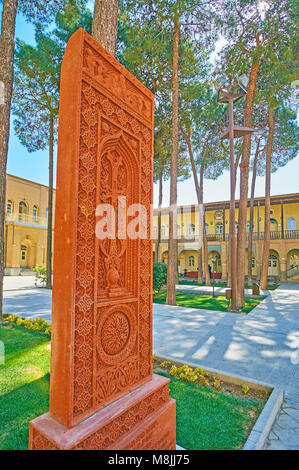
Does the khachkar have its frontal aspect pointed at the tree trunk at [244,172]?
no

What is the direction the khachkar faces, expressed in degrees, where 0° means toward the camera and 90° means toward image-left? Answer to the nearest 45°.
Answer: approximately 315°

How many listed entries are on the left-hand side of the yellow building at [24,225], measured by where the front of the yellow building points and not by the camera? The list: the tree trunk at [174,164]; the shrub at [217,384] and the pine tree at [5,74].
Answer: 0

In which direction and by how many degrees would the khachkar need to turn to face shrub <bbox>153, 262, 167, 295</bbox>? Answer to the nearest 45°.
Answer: approximately 135° to its left

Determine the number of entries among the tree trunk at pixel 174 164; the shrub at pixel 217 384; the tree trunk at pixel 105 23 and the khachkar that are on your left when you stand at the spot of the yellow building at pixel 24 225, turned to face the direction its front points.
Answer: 0

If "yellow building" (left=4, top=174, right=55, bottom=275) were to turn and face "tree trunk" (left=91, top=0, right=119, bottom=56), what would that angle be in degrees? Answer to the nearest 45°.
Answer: approximately 45° to its right

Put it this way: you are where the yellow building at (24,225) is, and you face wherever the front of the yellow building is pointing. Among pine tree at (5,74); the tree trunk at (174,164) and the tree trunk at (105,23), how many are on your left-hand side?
0

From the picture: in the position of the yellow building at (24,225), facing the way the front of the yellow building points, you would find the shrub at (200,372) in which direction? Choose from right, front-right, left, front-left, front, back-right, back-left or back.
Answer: front-right

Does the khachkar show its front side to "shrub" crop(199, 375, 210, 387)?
no

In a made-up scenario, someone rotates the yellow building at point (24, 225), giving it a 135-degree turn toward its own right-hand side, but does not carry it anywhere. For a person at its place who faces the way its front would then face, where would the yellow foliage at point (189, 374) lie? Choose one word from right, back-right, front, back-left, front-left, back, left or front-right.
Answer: left

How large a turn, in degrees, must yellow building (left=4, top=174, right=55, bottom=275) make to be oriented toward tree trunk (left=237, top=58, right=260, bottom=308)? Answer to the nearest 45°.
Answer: approximately 45° to its right

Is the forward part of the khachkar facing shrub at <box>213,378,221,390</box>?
no

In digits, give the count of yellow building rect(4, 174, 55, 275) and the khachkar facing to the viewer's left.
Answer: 0

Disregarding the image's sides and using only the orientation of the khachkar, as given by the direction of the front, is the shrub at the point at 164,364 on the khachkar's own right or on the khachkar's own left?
on the khachkar's own left

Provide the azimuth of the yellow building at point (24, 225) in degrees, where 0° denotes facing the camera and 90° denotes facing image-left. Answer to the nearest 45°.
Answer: approximately 315°

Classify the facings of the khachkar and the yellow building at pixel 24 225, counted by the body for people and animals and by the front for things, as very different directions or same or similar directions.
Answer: same or similar directions

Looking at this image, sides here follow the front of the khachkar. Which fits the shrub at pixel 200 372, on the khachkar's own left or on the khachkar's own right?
on the khachkar's own left
